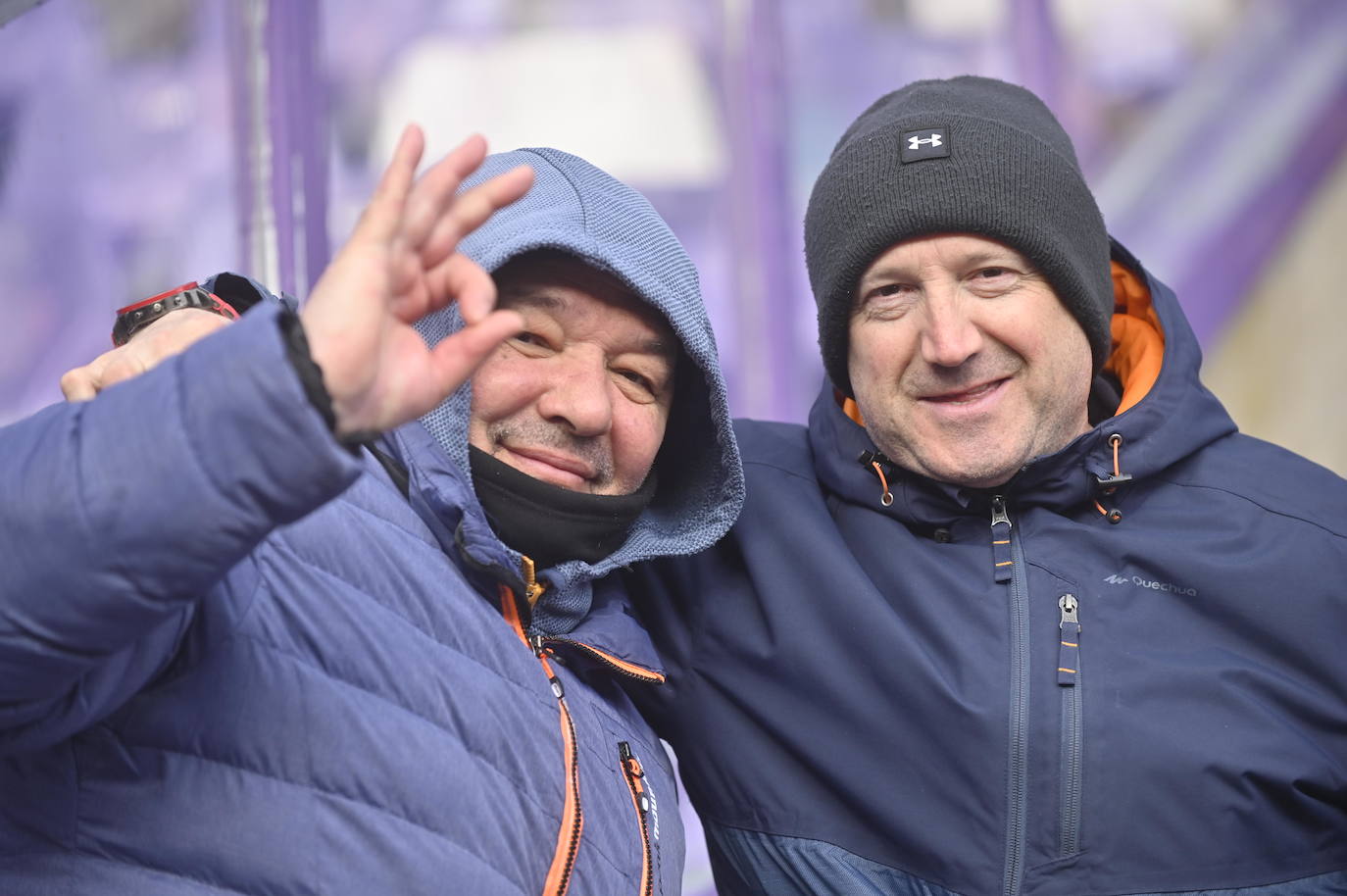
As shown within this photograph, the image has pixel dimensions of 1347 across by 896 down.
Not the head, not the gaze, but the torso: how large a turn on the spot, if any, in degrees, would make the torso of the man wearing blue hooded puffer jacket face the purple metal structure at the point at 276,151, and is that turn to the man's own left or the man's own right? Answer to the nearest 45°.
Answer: approximately 135° to the man's own left

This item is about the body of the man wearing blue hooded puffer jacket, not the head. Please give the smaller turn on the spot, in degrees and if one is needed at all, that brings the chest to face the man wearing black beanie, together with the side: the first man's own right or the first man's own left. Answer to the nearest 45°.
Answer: approximately 90° to the first man's own left

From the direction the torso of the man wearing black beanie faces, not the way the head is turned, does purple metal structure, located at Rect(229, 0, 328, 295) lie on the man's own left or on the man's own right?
on the man's own right

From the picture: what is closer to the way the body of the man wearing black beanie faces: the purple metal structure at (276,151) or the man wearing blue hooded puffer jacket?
the man wearing blue hooded puffer jacket

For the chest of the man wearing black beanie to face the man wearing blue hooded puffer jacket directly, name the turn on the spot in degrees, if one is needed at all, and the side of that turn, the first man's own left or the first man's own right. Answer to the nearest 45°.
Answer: approximately 45° to the first man's own right

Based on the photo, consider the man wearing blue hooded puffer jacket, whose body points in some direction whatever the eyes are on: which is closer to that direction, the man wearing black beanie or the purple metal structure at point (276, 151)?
the man wearing black beanie
